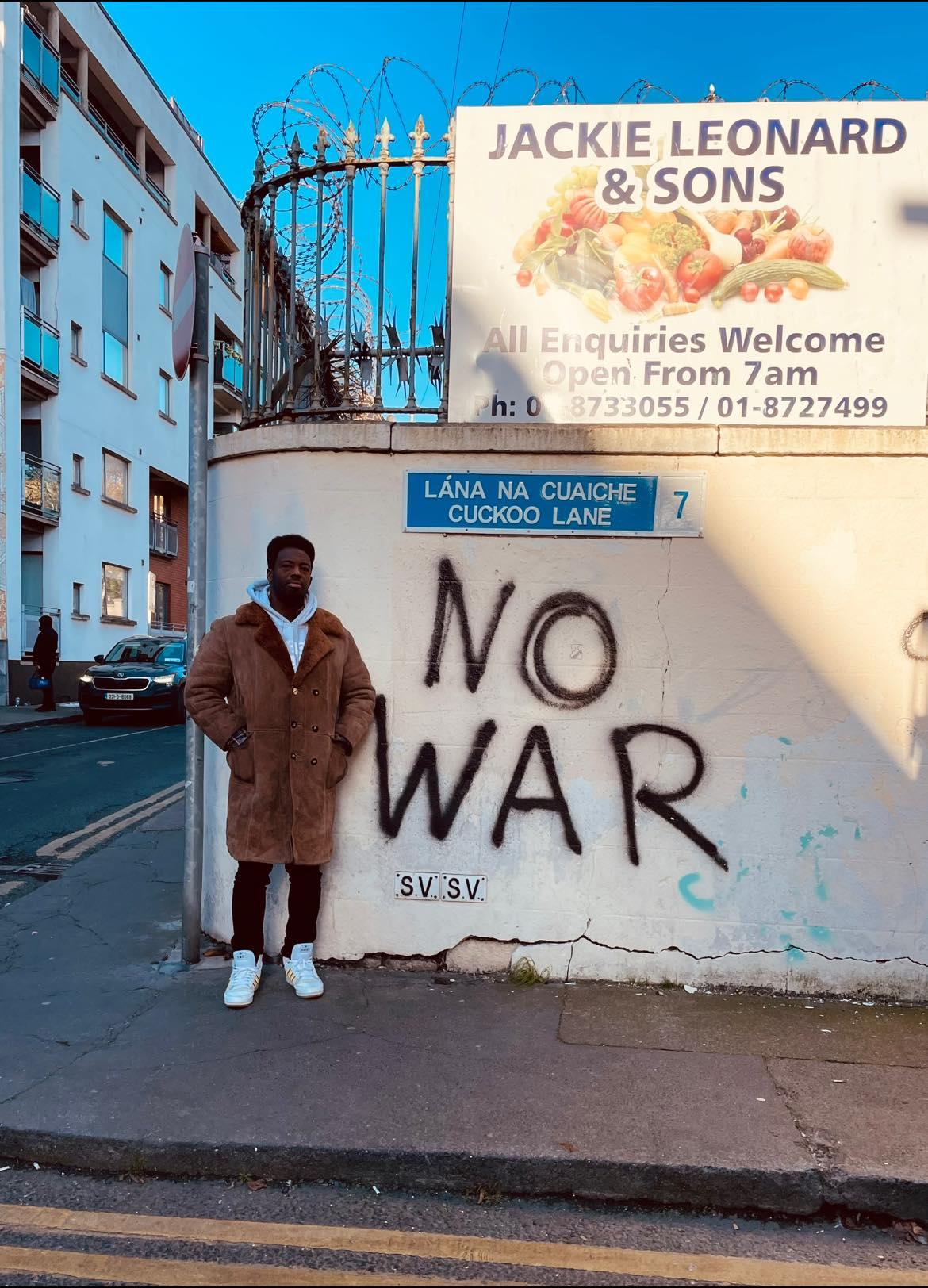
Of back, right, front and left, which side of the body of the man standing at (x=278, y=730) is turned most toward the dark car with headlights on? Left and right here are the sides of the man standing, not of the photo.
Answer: back

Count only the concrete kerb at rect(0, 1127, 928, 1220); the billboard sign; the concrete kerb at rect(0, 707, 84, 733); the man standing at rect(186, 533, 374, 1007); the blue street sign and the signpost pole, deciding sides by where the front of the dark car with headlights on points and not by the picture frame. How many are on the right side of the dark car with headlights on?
1

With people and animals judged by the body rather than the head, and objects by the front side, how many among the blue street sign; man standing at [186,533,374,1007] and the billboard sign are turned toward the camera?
3

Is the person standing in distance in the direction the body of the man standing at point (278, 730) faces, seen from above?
no

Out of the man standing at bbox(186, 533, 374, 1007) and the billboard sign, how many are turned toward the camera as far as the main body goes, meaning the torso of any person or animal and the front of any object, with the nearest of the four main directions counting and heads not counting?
2

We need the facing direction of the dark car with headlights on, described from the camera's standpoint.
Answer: facing the viewer and to the left of the viewer

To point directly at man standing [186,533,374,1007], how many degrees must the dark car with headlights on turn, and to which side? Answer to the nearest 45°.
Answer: approximately 45° to its left

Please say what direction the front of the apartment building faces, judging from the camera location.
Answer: facing the viewer and to the right of the viewer

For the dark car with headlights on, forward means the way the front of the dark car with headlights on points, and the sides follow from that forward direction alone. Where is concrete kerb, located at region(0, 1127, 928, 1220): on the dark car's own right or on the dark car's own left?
on the dark car's own left

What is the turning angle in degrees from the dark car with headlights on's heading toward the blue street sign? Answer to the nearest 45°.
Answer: approximately 45° to its left

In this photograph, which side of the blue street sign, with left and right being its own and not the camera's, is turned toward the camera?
front

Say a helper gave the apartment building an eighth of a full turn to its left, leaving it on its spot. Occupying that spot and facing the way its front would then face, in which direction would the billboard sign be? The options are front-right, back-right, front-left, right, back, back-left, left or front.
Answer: right

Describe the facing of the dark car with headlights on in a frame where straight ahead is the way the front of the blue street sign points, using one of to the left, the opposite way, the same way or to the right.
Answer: the same way

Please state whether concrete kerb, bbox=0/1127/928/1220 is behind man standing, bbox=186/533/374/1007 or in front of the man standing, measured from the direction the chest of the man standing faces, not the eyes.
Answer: in front

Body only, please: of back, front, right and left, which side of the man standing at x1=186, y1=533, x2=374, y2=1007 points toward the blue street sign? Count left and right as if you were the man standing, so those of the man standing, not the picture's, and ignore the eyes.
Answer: left
